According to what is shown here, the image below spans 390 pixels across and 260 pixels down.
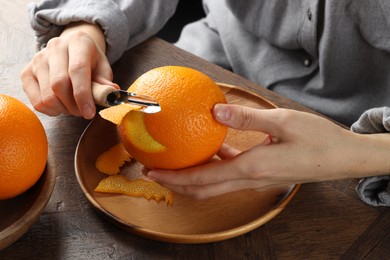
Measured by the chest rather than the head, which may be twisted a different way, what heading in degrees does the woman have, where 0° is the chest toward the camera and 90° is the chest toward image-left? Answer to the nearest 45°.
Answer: approximately 45°

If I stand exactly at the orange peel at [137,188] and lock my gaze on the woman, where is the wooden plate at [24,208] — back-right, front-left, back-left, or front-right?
back-left
